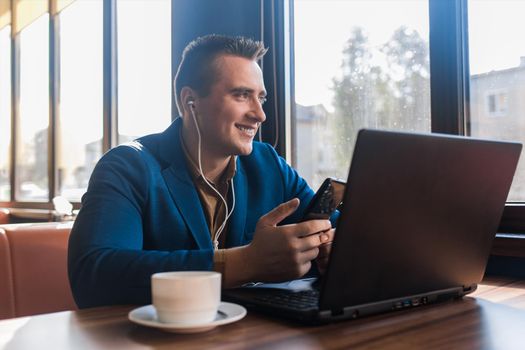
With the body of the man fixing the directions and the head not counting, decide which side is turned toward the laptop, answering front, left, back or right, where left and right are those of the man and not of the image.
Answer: front

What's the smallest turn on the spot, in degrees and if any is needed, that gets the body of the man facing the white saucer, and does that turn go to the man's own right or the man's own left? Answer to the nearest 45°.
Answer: approximately 45° to the man's own right

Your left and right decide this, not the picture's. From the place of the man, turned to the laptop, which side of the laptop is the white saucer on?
right

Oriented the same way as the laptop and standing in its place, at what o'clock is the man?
The man is roughly at 12 o'clock from the laptop.

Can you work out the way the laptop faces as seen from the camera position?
facing away from the viewer and to the left of the viewer

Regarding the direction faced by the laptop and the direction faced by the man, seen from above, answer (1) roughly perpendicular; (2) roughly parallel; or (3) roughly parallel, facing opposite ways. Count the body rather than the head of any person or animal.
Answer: roughly parallel, facing opposite ways

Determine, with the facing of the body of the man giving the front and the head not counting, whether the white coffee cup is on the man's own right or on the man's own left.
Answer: on the man's own right

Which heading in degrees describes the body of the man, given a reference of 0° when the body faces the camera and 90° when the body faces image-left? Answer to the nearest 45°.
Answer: approximately 315°
